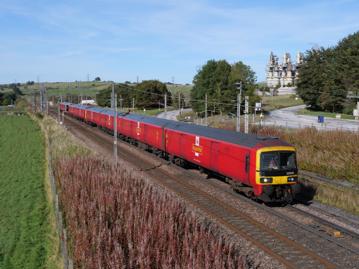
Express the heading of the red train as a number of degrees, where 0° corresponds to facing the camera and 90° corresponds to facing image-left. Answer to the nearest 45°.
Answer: approximately 315°

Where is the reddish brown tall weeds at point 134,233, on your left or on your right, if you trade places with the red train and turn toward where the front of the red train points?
on your right
